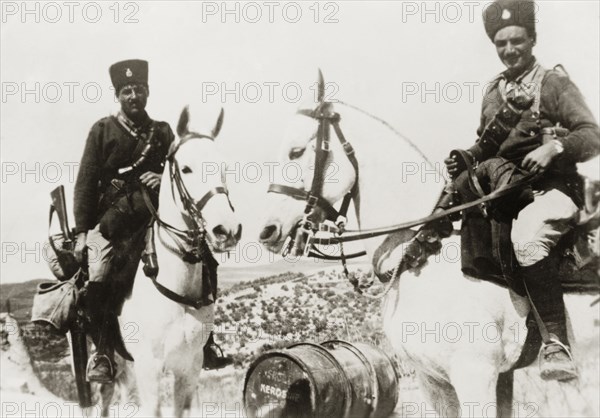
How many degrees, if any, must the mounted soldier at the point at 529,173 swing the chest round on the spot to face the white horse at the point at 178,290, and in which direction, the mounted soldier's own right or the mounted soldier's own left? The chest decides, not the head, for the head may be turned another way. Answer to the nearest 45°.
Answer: approximately 45° to the mounted soldier's own right

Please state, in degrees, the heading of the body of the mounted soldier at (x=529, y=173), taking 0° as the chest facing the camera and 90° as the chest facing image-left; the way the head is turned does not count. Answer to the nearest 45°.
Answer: approximately 45°

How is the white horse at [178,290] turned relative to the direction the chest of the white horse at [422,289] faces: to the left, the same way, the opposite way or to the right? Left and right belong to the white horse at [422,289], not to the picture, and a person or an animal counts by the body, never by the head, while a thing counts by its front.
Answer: to the left

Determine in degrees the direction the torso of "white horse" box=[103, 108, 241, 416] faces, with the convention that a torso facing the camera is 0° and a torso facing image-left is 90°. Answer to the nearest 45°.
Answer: approximately 315°

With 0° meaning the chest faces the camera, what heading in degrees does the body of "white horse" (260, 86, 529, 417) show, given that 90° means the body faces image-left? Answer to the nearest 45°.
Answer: approximately 45°
